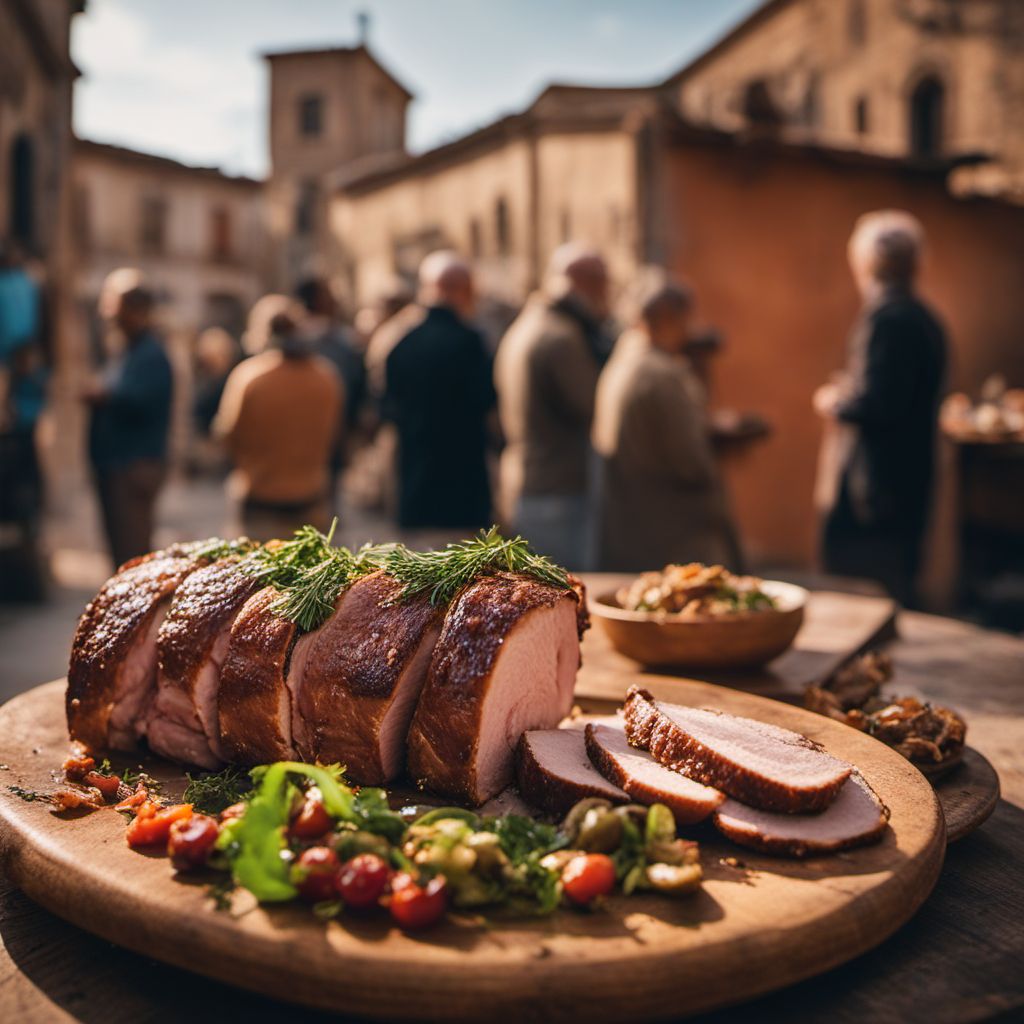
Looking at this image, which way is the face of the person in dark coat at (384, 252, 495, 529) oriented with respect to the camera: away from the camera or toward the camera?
away from the camera

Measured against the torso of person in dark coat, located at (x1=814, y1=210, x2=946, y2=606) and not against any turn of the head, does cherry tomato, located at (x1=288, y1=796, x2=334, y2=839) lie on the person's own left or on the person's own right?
on the person's own left

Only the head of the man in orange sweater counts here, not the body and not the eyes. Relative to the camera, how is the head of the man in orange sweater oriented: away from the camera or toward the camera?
away from the camera

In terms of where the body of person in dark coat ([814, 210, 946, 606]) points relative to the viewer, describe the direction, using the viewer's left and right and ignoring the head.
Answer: facing to the left of the viewer

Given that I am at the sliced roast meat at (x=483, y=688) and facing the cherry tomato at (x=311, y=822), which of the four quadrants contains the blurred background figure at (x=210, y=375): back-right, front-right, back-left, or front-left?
back-right
